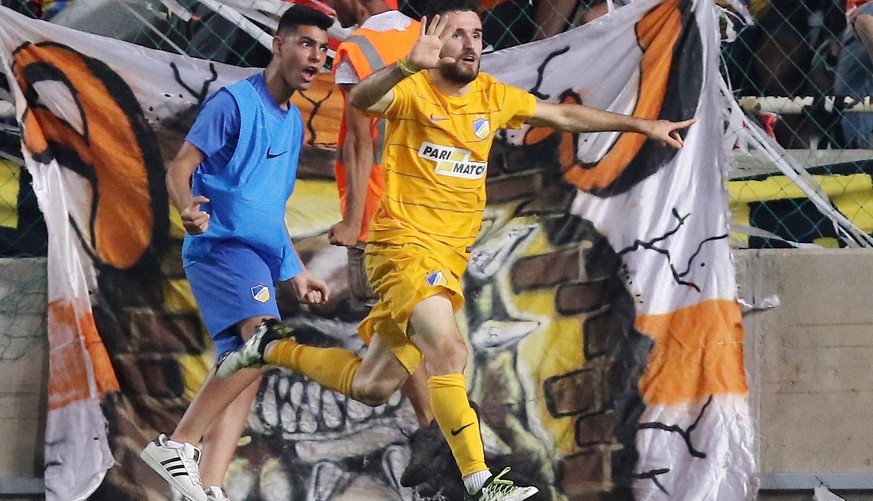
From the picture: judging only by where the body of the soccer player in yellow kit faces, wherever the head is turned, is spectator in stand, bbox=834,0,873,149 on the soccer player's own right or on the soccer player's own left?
on the soccer player's own left

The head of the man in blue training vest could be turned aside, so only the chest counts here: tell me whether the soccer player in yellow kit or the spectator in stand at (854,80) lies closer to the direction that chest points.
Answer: the soccer player in yellow kit

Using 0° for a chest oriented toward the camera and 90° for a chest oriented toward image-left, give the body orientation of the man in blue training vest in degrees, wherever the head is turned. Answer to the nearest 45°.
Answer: approximately 315°

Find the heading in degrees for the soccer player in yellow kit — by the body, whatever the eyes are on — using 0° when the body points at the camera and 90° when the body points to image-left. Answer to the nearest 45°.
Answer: approximately 315°

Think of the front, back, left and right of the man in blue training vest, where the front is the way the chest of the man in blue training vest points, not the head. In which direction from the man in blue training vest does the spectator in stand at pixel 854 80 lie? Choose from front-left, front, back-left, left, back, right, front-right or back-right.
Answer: front-left

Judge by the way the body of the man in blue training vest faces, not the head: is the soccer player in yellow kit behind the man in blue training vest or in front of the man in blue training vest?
in front

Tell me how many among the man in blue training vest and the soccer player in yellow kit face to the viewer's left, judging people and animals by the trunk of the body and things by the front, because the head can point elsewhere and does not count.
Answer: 0
